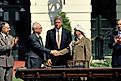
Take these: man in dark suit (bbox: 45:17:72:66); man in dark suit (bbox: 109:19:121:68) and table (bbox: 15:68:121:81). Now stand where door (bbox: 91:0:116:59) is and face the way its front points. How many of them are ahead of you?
3

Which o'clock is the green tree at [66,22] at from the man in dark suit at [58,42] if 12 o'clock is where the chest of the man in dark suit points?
The green tree is roughly at 6 o'clock from the man in dark suit.

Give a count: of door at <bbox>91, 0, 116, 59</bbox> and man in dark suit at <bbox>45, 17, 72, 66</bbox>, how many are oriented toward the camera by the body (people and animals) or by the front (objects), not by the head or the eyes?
2

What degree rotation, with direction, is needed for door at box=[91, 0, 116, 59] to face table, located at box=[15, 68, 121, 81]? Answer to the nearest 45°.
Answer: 0° — it already faces it

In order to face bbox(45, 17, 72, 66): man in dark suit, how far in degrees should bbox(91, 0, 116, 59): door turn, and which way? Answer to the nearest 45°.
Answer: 0° — it already faces them

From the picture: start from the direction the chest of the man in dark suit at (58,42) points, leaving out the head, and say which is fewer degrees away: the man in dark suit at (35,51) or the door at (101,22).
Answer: the man in dark suit

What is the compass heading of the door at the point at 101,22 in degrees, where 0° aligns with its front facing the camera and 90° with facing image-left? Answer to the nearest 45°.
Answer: approximately 0°

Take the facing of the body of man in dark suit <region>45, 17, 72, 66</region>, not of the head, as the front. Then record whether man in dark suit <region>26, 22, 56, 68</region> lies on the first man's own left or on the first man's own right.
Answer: on the first man's own right
